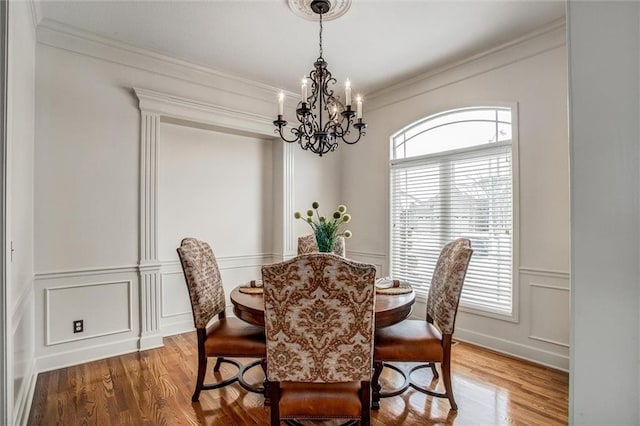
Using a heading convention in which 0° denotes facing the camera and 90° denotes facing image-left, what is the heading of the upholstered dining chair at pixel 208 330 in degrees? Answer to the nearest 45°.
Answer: approximately 270°

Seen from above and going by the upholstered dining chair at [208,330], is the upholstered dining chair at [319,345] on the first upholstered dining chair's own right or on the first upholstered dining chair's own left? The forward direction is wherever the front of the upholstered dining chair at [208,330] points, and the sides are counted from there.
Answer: on the first upholstered dining chair's own right

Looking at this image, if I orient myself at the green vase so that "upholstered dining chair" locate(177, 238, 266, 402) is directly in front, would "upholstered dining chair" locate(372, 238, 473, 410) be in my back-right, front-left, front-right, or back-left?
back-left

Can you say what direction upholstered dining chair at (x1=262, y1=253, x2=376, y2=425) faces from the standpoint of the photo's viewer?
facing away from the viewer

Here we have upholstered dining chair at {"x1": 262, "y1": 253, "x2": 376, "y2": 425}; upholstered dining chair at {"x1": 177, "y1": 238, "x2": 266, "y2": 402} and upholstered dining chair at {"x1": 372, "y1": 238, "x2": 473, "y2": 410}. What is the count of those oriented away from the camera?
1

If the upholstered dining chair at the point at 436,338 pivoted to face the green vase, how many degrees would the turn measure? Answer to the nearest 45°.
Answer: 0° — it already faces it

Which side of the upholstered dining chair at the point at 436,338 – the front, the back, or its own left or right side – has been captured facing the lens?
left

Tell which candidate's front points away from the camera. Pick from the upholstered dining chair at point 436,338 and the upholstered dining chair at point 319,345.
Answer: the upholstered dining chair at point 319,345

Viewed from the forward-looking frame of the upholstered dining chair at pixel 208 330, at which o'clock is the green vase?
The green vase is roughly at 12 o'clock from the upholstered dining chair.

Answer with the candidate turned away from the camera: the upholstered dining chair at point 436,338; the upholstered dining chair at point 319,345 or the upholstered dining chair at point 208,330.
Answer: the upholstered dining chair at point 319,345

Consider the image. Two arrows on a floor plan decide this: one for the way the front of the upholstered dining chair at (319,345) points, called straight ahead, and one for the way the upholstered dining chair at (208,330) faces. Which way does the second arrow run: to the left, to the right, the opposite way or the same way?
to the right
